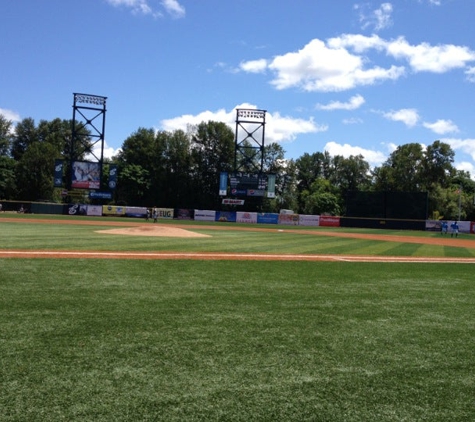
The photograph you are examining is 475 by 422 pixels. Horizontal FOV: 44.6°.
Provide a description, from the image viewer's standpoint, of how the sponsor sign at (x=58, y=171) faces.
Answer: facing the viewer
